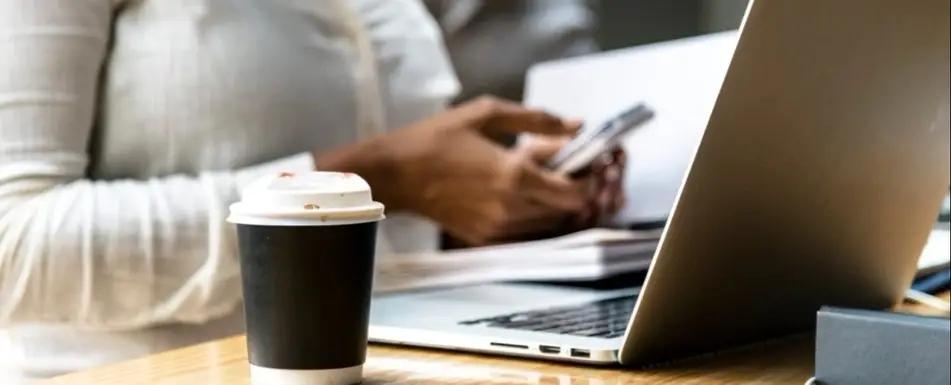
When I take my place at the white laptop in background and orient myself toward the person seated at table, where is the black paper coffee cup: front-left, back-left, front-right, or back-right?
front-left

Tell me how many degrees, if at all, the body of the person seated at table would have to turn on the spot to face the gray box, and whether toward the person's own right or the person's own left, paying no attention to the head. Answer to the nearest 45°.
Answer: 0° — they already face it

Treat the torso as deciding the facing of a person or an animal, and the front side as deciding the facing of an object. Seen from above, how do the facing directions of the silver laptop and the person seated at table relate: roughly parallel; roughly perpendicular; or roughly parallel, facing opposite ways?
roughly parallel, facing opposite ways

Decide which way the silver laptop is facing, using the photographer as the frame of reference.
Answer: facing away from the viewer and to the left of the viewer
